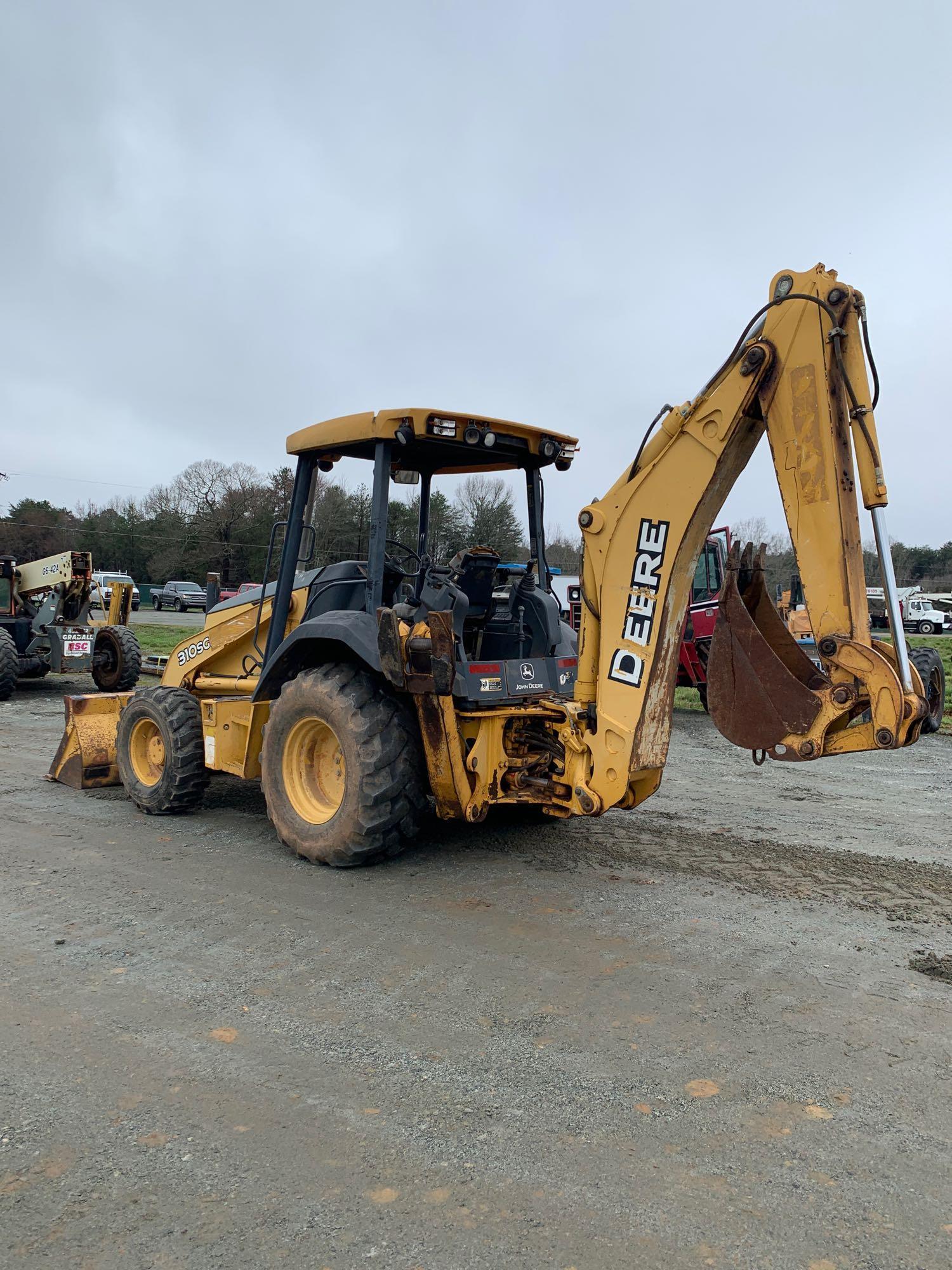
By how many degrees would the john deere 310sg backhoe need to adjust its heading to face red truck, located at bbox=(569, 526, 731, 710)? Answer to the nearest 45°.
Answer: approximately 45° to its right

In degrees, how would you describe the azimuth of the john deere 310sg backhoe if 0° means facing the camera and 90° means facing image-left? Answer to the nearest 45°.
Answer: approximately 135°
